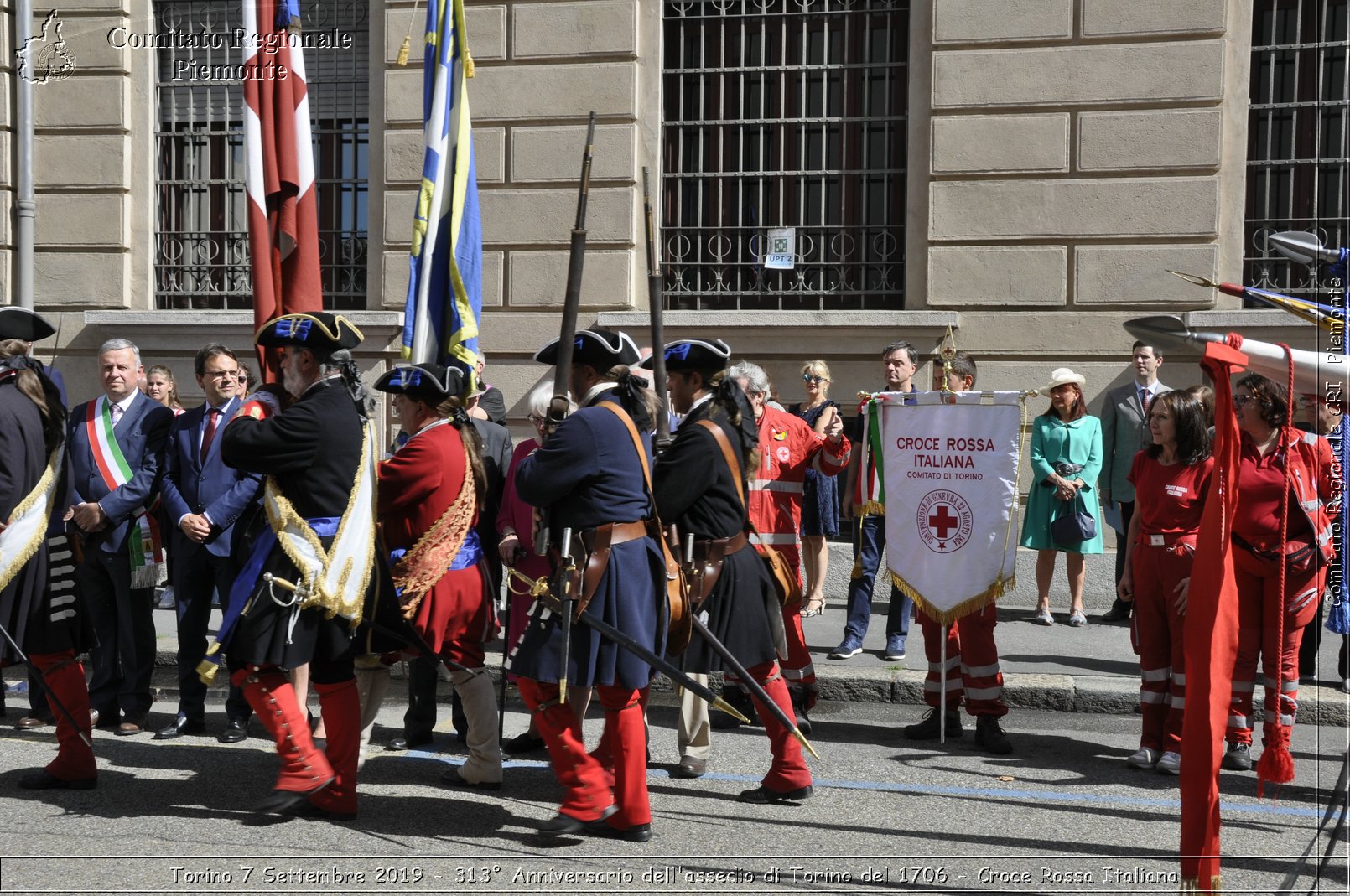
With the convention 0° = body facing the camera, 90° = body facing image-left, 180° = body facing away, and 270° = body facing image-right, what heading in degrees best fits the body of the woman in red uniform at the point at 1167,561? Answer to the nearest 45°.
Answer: approximately 45°

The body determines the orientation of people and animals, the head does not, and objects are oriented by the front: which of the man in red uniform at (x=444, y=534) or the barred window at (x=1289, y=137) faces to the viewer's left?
the man in red uniform

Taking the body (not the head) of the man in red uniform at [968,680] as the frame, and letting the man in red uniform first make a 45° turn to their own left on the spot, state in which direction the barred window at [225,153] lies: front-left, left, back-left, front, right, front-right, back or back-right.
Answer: back

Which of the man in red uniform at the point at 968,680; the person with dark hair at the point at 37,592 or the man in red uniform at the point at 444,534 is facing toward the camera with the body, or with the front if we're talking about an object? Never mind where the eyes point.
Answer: the man in red uniform at the point at 968,680

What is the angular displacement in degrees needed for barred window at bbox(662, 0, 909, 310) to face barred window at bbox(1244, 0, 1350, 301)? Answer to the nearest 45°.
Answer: approximately 90° to its left

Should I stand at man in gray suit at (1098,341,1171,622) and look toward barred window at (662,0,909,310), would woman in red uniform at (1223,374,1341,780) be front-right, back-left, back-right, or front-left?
back-left

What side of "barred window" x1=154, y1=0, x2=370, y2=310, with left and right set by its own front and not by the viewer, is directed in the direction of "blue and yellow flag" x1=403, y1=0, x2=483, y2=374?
front

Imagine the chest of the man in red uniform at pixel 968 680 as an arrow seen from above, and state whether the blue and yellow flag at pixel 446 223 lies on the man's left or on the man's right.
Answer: on the man's right

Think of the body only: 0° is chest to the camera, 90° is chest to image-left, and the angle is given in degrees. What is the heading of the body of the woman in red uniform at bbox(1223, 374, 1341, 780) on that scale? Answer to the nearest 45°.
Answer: approximately 45°

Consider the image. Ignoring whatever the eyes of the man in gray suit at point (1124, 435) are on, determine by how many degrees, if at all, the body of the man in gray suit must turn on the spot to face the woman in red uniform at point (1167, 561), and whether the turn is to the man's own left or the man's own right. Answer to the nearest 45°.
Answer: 0° — they already face them

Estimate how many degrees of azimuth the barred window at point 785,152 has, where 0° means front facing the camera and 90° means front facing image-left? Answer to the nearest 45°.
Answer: approximately 0°

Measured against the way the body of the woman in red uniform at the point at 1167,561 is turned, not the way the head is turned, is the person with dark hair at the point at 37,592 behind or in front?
in front

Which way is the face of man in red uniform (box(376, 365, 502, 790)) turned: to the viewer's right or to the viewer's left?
to the viewer's left
